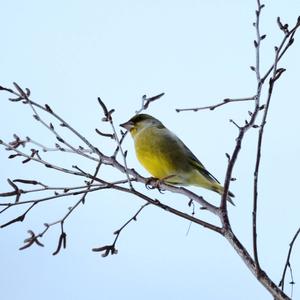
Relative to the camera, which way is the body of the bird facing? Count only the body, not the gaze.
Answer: to the viewer's left
